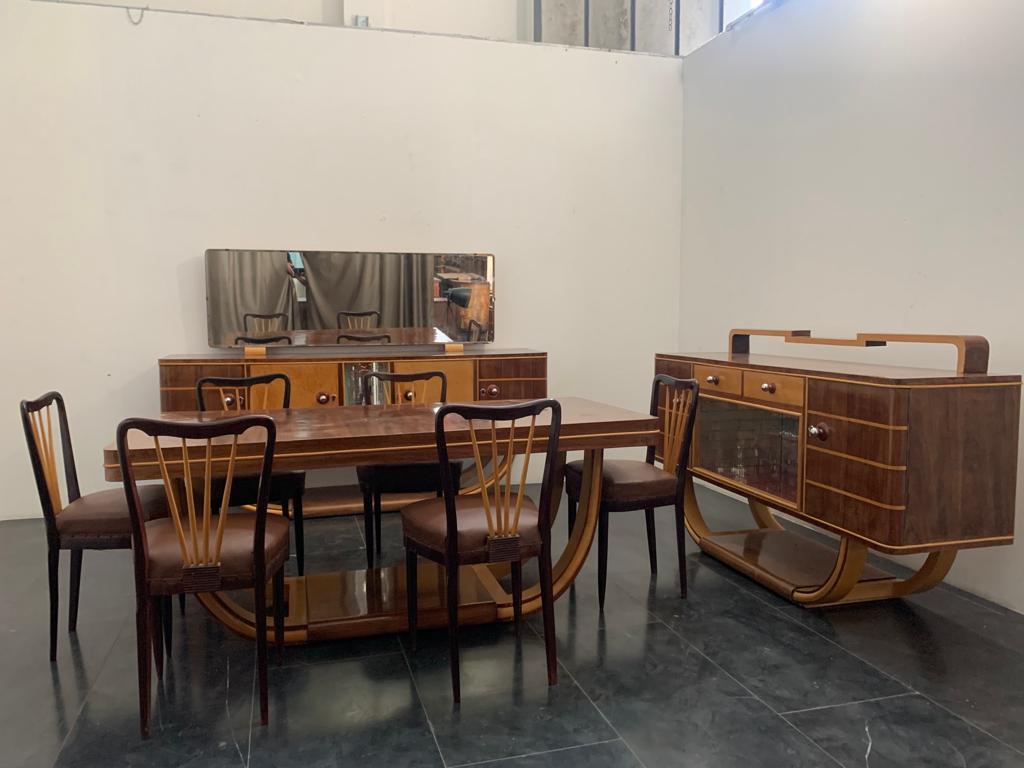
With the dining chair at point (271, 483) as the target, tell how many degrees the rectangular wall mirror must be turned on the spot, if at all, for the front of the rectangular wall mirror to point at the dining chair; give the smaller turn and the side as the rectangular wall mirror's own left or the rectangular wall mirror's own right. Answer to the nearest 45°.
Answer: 0° — it already faces it

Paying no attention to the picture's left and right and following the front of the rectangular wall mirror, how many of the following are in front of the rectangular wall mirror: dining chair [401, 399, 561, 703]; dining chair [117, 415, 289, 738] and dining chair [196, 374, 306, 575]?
3

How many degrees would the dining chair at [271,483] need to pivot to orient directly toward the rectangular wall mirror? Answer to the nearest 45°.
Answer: approximately 180°

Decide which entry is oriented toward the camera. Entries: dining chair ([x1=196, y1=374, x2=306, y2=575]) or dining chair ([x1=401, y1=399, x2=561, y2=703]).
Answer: dining chair ([x1=196, y1=374, x2=306, y2=575])

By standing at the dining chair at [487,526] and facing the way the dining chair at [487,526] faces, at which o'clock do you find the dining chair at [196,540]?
the dining chair at [196,540] is roughly at 10 o'clock from the dining chair at [487,526].

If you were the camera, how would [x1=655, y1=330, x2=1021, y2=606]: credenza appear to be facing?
facing the viewer and to the left of the viewer

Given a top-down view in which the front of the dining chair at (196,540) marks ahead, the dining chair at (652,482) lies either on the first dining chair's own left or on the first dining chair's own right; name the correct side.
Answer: on the first dining chair's own right

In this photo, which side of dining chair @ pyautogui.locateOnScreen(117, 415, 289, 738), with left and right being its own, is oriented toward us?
back

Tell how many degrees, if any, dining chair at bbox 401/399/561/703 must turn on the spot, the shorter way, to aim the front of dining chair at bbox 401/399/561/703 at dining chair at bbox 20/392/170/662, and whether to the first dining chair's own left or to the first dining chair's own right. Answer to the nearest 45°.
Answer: approximately 45° to the first dining chair's own left

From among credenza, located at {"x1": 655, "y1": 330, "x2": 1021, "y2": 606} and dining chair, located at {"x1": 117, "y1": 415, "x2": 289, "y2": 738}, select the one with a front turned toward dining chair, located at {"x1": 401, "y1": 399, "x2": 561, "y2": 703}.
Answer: the credenza

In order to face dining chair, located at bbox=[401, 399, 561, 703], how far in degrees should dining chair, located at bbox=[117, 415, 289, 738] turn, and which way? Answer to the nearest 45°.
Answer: approximately 90° to its right

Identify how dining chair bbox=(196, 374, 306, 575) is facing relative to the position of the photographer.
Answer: facing the viewer

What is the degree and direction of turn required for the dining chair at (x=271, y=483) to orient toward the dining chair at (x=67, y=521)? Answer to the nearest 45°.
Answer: approximately 45° to its right

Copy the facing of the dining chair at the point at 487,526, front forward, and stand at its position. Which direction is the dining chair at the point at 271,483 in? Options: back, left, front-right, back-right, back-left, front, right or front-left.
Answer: front

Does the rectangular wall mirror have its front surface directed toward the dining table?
yes

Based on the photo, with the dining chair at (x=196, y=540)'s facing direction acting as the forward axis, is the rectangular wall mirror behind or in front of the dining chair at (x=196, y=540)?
in front

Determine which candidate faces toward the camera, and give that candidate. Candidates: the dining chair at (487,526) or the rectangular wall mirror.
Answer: the rectangular wall mirror

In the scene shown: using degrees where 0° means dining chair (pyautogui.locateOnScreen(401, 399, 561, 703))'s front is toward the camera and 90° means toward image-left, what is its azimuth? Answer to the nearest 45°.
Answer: approximately 135°

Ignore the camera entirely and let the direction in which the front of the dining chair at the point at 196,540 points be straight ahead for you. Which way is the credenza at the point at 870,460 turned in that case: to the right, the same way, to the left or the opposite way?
to the left

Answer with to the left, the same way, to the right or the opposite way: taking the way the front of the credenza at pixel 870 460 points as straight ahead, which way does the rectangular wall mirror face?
to the left
